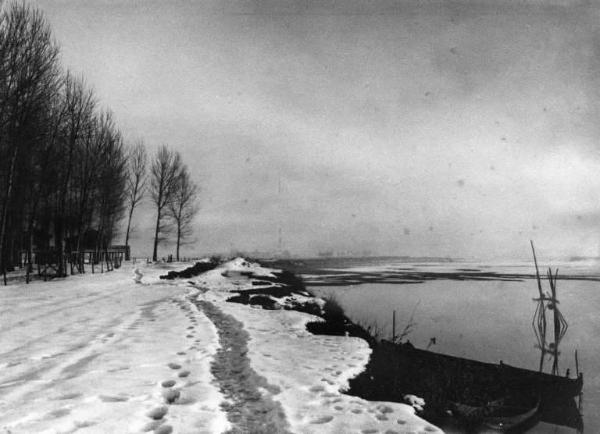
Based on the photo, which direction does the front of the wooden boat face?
to the viewer's right
